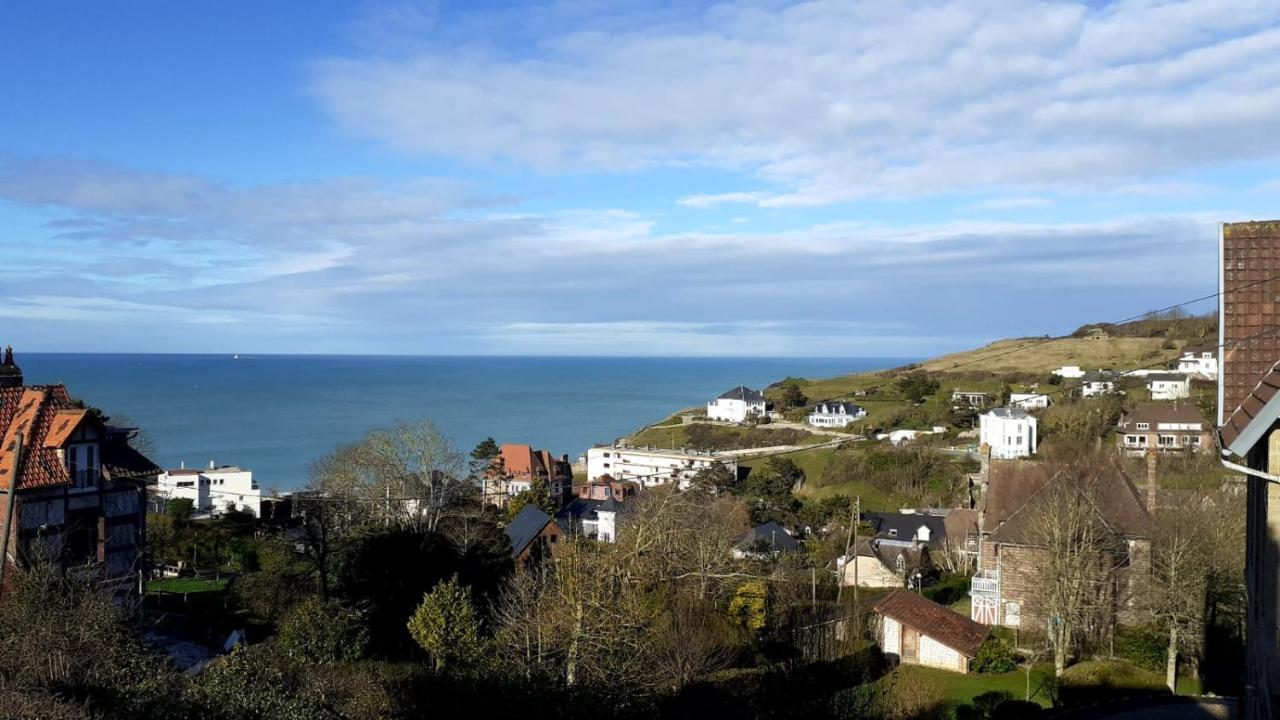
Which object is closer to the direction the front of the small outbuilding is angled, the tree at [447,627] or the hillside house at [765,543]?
the tree

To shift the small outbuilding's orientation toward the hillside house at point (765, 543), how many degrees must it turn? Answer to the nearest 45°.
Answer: approximately 90° to its right

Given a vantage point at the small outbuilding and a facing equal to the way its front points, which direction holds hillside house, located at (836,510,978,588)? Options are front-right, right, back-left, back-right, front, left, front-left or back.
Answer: back-right

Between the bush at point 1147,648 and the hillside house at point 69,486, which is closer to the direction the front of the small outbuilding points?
the hillside house

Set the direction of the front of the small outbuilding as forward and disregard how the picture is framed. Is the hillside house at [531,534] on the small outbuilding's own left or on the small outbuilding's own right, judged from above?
on the small outbuilding's own right

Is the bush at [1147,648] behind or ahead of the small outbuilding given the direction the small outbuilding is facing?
behind

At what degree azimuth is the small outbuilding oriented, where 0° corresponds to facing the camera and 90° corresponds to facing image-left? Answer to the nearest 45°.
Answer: approximately 45°
